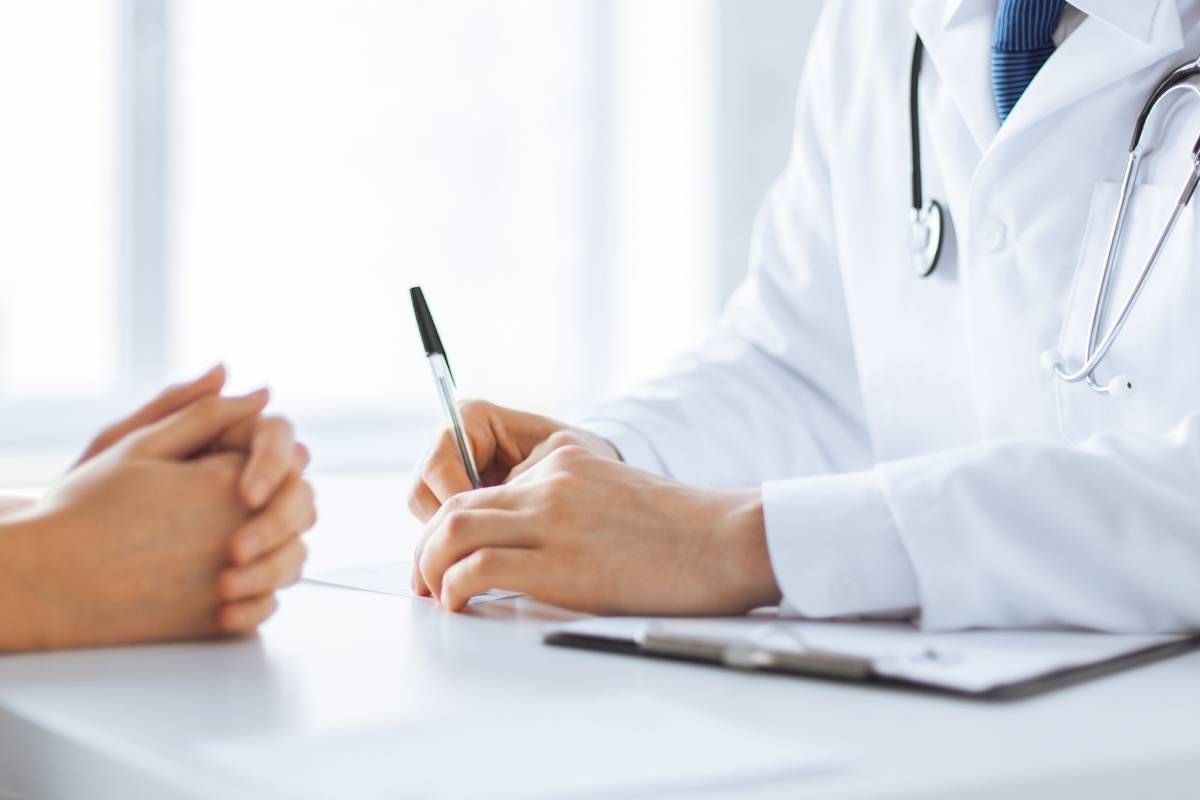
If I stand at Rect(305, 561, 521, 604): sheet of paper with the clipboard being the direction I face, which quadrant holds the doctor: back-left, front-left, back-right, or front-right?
front-left

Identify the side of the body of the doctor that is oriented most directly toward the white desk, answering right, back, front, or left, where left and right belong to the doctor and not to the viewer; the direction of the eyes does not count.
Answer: front

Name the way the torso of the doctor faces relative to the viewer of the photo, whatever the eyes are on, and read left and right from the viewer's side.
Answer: facing the viewer and to the left of the viewer
